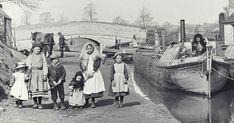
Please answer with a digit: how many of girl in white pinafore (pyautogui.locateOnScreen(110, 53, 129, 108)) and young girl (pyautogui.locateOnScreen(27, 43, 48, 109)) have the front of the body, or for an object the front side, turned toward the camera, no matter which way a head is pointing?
2

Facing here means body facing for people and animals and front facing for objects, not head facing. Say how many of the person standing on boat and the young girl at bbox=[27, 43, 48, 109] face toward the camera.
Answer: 2

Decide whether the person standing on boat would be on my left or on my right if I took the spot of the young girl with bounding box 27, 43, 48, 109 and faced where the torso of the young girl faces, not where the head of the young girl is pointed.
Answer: on my left

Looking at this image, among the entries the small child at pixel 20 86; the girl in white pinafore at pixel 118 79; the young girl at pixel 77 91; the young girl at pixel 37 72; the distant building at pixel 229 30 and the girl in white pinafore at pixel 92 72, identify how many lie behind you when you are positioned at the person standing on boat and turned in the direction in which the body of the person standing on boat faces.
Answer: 1

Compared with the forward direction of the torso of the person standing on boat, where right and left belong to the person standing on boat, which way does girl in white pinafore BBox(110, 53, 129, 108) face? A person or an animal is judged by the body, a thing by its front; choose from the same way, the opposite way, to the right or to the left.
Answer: the same way

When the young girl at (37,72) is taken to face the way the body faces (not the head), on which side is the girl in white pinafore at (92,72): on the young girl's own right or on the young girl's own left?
on the young girl's own left

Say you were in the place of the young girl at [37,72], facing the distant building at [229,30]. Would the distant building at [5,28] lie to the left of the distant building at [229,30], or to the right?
left

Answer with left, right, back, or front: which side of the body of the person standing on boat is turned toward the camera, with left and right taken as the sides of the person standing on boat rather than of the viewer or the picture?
front

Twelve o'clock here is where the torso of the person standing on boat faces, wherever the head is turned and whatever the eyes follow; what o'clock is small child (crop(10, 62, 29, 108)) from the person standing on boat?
The small child is roughly at 1 o'clock from the person standing on boat.

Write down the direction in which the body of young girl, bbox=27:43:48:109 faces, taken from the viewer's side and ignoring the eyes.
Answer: toward the camera

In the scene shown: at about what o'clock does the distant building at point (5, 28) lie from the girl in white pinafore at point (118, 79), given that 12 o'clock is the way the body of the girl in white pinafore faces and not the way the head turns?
The distant building is roughly at 5 o'clock from the girl in white pinafore.

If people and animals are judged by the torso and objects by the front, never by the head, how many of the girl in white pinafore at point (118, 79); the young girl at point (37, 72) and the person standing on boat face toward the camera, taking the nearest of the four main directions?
3

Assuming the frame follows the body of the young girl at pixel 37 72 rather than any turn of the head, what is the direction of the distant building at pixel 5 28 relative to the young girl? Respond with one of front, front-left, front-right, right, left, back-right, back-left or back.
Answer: back

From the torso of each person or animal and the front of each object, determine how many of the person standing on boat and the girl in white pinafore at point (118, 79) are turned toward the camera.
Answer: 2

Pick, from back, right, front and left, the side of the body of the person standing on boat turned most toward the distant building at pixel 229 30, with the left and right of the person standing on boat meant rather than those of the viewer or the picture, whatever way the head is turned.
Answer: back
